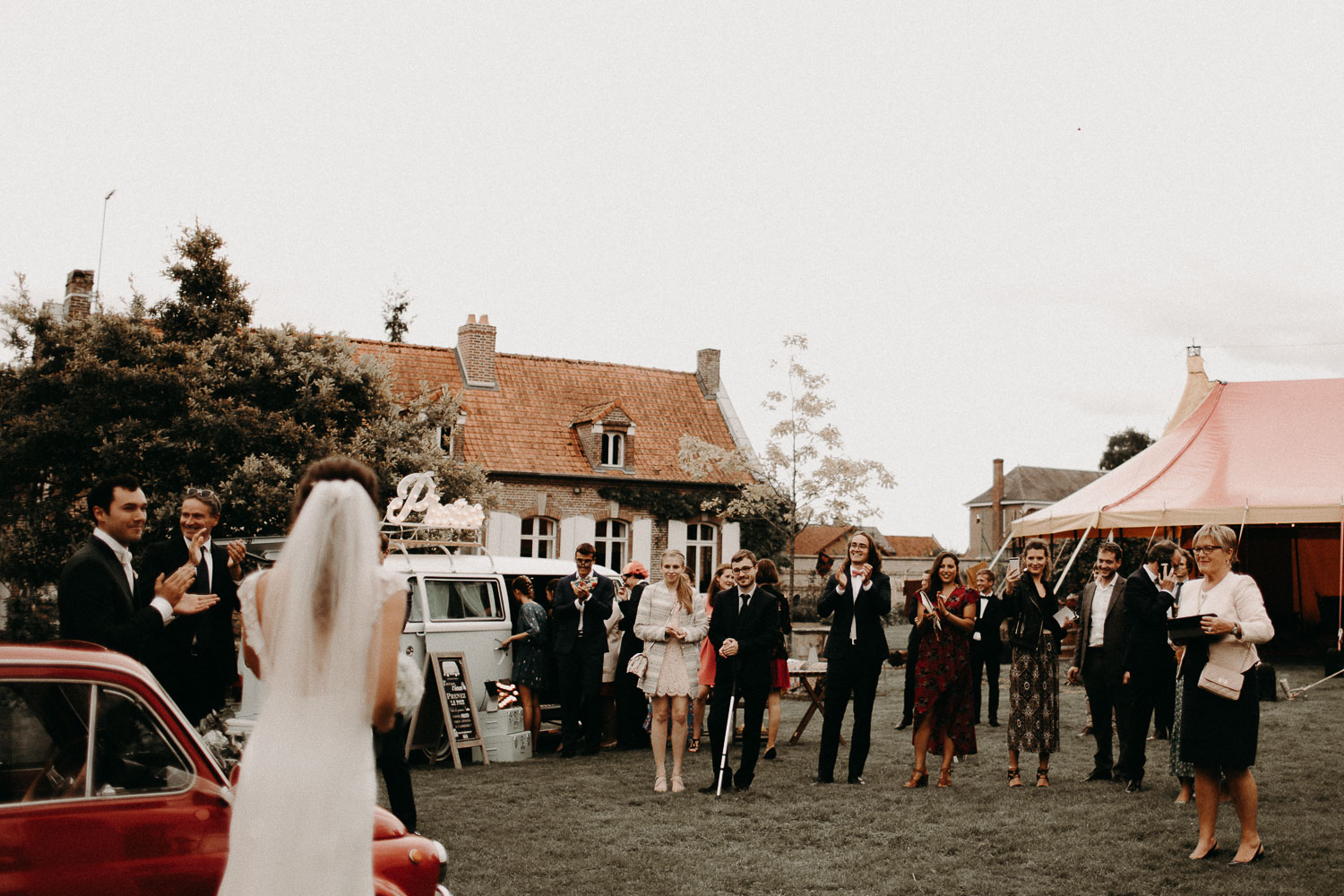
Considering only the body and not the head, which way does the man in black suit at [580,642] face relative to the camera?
toward the camera

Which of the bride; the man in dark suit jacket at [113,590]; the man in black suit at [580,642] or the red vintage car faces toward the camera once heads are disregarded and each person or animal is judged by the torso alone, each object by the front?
the man in black suit

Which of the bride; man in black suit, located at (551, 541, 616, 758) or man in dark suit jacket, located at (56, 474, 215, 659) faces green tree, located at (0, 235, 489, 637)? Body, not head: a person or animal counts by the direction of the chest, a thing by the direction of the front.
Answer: the bride

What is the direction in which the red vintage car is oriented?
to the viewer's right

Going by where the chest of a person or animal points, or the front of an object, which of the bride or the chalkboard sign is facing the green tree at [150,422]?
the bride

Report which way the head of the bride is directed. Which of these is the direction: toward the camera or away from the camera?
away from the camera

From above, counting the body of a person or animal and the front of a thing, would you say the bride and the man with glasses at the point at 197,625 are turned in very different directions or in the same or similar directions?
very different directions

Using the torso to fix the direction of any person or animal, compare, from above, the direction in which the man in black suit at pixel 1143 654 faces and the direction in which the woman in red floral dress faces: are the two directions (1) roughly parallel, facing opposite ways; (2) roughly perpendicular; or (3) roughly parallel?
roughly perpendicular

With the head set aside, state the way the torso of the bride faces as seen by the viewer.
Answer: away from the camera

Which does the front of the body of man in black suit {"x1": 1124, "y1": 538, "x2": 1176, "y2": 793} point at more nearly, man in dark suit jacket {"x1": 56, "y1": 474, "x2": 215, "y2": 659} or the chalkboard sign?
the man in dark suit jacket

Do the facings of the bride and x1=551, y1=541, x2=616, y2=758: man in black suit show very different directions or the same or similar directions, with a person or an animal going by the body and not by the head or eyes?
very different directions

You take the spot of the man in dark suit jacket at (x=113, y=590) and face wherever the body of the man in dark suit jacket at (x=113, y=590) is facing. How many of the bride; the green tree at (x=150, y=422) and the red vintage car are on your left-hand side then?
1

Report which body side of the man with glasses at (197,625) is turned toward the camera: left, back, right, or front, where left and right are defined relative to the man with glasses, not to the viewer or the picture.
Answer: front

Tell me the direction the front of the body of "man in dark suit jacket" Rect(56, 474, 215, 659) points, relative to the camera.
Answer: to the viewer's right

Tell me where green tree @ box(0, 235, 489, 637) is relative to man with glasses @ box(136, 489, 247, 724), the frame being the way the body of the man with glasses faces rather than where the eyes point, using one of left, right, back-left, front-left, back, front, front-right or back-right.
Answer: back

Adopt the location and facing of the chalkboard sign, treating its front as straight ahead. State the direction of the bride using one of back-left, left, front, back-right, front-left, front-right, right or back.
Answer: front-right
